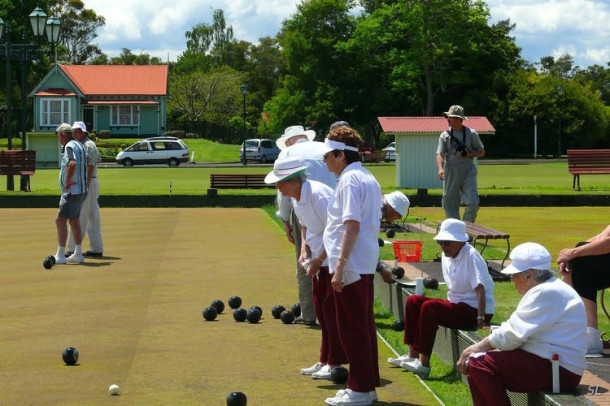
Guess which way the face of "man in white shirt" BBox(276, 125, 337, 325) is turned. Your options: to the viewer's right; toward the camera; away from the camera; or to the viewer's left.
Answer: to the viewer's left

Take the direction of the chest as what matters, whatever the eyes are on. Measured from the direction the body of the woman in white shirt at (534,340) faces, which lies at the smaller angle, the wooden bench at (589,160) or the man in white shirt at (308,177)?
the man in white shirt

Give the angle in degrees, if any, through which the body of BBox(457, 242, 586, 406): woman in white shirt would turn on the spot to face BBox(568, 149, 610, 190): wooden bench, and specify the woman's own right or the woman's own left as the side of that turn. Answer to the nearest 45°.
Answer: approximately 90° to the woman's own right

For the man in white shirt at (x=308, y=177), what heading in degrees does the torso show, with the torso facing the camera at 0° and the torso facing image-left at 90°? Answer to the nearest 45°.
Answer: approximately 45°

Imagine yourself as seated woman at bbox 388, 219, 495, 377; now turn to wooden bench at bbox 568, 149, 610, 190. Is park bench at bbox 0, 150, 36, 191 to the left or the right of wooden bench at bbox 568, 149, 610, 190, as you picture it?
left

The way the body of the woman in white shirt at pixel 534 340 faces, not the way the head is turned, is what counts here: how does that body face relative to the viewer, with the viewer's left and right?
facing to the left of the viewer

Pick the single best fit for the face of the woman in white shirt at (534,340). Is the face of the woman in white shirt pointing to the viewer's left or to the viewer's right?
to the viewer's left

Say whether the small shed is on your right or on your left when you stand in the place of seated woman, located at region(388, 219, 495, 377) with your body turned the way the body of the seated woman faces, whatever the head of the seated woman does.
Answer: on your right

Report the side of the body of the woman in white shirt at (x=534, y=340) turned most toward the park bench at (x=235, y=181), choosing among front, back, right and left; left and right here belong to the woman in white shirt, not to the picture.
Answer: right
